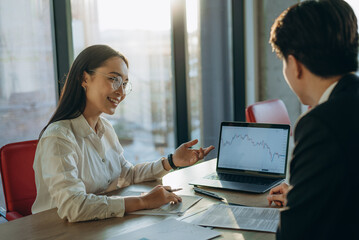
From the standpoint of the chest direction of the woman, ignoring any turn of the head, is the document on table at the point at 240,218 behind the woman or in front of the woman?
in front

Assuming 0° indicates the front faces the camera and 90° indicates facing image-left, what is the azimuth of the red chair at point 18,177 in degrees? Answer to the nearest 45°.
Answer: approximately 315°

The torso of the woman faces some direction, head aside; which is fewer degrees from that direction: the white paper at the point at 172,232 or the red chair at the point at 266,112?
the white paper

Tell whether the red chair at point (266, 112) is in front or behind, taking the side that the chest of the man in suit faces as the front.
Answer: in front

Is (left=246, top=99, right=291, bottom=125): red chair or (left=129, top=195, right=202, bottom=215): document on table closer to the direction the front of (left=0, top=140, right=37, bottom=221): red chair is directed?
the document on table

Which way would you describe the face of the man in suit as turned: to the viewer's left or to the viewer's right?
to the viewer's left

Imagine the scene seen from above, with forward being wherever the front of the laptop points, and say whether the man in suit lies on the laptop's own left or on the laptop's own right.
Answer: on the laptop's own left
